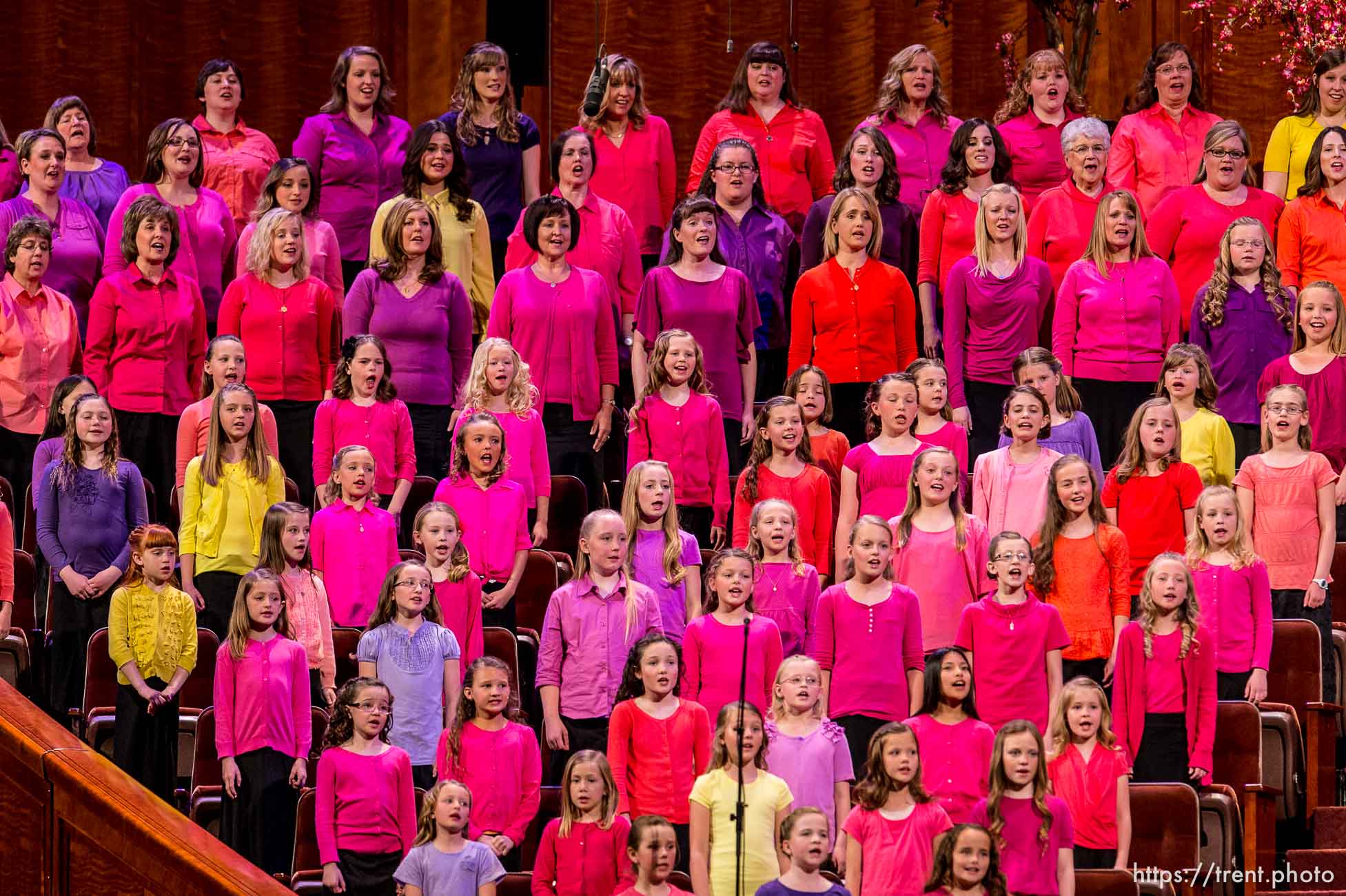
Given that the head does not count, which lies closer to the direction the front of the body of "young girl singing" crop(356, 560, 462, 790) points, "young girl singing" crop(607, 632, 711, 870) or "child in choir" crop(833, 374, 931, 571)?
the young girl singing

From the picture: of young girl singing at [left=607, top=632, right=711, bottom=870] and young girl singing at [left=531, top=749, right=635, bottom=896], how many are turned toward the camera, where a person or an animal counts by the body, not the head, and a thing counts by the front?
2

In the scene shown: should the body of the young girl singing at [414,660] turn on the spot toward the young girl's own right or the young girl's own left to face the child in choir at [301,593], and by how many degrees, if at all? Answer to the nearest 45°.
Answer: approximately 135° to the young girl's own right

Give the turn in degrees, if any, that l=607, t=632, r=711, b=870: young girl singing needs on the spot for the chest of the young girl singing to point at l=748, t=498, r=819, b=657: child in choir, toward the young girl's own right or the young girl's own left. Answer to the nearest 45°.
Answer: approximately 135° to the young girl's own left

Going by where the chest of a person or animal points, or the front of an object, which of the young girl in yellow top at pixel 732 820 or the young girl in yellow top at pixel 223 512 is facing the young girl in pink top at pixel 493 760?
the young girl in yellow top at pixel 223 512
